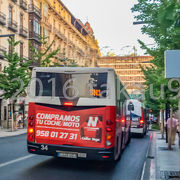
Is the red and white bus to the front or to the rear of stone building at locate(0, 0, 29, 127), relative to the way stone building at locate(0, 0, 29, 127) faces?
to the front

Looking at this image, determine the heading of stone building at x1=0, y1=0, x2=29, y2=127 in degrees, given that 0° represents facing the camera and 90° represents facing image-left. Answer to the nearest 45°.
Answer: approximately 315°
